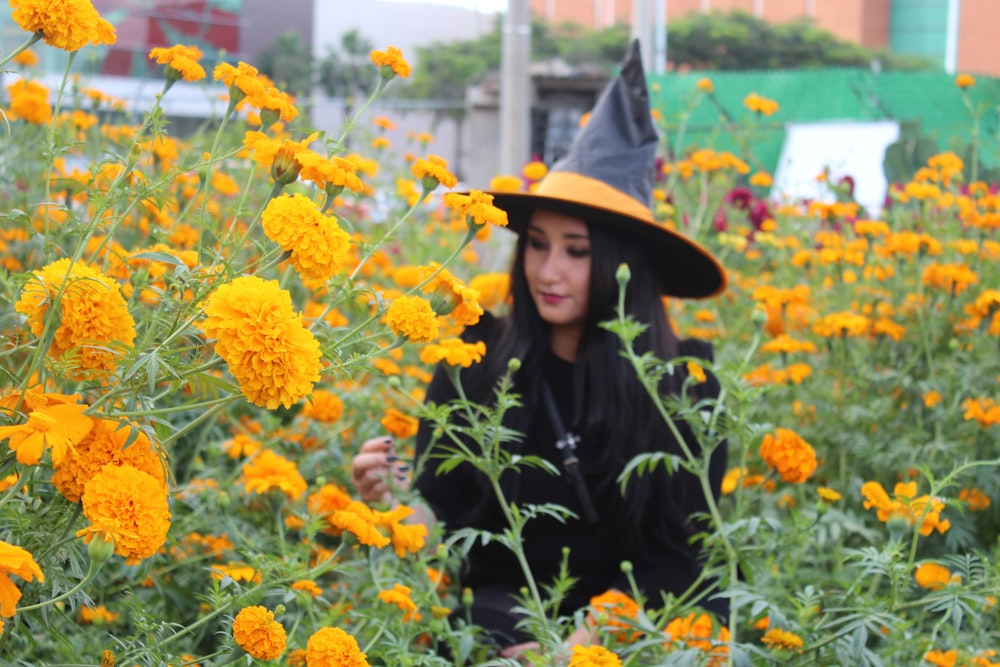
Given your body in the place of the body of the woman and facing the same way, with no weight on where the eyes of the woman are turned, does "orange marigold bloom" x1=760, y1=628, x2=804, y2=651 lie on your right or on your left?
on your left

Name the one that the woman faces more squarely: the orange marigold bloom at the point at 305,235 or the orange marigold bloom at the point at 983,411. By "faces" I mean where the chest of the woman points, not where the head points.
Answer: the orange marigold bloom at the point at 305,235

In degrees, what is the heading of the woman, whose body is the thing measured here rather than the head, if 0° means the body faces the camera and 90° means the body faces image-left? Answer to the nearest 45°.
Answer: approximately 45°

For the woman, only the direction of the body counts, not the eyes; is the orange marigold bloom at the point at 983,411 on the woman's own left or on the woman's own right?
on the woman's own left

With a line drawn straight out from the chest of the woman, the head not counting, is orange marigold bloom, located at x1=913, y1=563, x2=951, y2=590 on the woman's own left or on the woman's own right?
on the woman's own left

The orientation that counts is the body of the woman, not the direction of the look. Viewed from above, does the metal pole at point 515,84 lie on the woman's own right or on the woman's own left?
on the woman's own right
